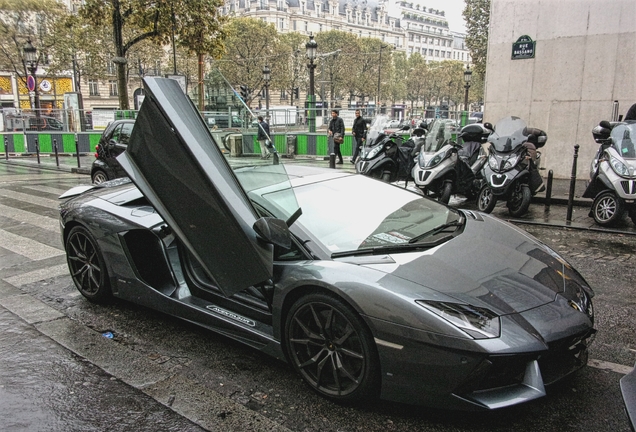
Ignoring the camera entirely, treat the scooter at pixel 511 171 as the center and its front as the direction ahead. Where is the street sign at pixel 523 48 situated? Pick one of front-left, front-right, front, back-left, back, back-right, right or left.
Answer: back-right

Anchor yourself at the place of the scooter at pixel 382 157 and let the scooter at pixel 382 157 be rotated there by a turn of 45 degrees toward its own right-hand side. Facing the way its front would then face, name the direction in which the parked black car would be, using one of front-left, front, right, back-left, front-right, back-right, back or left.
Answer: front

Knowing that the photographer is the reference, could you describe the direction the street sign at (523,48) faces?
facing the viewer

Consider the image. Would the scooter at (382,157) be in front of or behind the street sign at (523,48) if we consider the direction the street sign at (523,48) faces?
in front

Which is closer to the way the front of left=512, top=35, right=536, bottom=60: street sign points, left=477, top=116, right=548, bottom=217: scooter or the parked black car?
the scooter

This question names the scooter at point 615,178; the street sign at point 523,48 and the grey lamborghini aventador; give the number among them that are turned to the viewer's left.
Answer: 0

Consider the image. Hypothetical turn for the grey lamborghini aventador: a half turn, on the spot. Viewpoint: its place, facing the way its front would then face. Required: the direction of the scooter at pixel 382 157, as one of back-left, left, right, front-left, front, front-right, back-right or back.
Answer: front-right

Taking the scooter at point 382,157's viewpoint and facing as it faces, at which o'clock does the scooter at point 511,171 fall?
the scooter at point 511,171 is roughly at 9 o'clock from the scooter at point 382,157.

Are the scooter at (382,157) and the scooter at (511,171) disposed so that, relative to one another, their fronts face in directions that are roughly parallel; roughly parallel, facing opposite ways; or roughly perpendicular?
roughly parallel

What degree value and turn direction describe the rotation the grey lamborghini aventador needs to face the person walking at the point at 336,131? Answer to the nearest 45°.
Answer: approximately 135° to its left

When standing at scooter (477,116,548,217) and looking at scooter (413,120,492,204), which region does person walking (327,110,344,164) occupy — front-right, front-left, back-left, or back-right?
front-right

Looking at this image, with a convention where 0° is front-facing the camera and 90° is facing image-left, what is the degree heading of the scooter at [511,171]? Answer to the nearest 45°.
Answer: approximately 45°

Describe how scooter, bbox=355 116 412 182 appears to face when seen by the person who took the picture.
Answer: facing the viewer and to the left of the viewer

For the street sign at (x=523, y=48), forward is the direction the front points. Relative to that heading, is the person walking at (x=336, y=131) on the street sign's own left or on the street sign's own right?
on the street sign's own right

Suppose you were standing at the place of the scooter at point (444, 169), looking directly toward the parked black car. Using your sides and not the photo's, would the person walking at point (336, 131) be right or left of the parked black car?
right

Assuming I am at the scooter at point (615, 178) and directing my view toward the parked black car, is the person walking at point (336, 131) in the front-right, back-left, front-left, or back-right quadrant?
front-right
